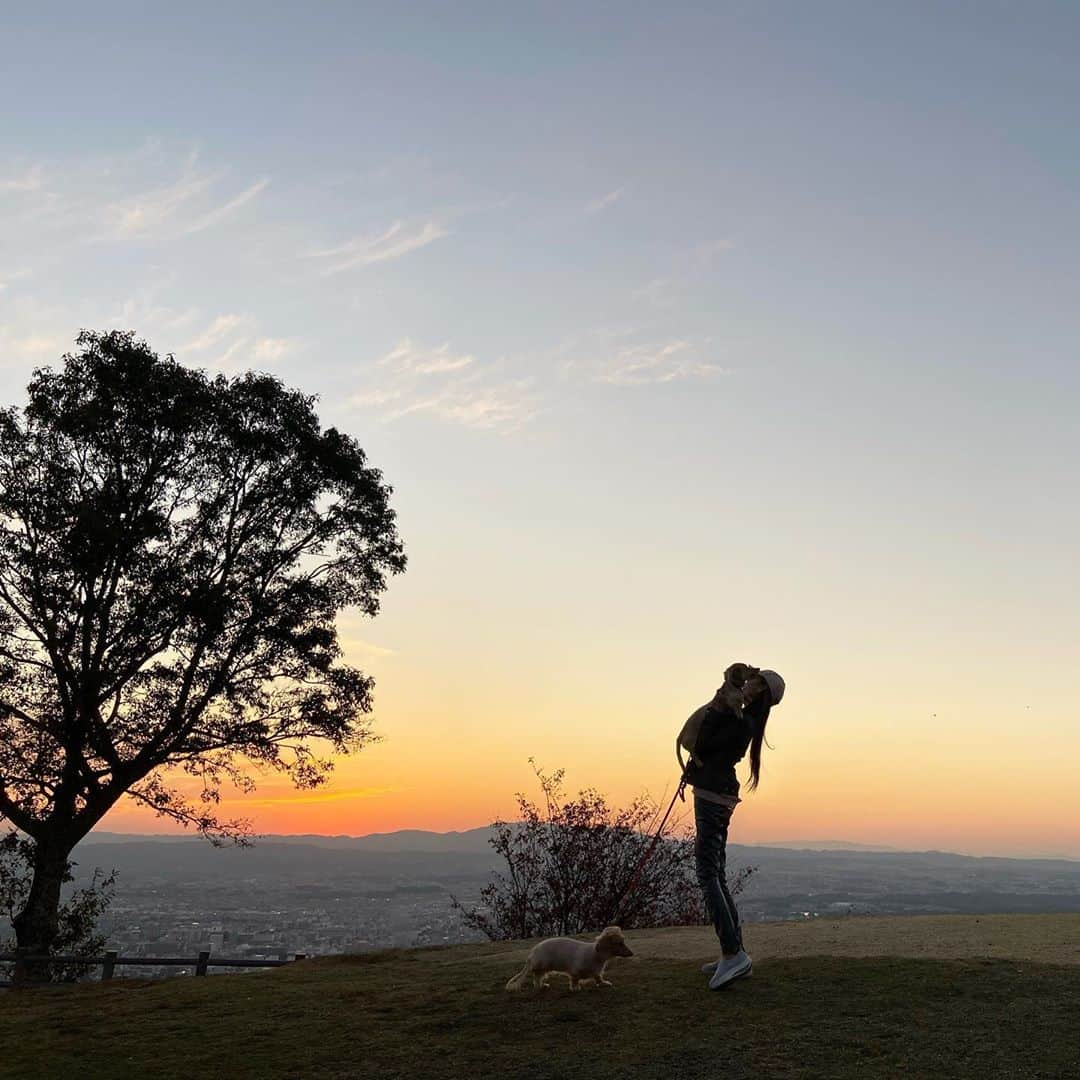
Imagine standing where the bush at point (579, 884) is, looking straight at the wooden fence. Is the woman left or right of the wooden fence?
left

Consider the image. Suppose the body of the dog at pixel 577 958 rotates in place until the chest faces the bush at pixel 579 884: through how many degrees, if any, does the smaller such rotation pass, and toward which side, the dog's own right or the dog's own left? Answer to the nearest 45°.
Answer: approximately 90° to the dog's own left

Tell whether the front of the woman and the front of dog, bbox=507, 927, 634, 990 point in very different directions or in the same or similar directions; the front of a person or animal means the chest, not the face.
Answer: very different directions

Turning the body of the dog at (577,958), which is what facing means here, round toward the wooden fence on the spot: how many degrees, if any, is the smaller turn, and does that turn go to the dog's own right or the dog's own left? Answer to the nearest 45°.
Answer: approximately 135° to the dog's own left

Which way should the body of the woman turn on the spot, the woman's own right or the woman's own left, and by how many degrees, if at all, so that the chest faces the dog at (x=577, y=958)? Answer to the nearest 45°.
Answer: approximately 45° to the woman's own right

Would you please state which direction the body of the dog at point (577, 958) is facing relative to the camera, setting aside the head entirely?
to the viewer's right

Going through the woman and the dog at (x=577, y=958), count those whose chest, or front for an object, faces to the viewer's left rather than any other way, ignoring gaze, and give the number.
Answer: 1

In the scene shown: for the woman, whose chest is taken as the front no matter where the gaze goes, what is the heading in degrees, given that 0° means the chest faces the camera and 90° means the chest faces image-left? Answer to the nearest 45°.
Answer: approximately 90°

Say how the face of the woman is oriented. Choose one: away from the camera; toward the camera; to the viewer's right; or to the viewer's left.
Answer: to the viewer's left
